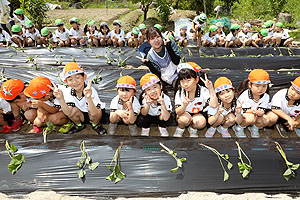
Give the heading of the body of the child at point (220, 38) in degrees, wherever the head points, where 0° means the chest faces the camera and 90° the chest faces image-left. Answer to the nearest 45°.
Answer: approximately 0°

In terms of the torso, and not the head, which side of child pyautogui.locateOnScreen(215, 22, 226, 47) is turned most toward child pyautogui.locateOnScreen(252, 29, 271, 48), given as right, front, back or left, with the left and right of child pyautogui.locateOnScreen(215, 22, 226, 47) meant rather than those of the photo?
left

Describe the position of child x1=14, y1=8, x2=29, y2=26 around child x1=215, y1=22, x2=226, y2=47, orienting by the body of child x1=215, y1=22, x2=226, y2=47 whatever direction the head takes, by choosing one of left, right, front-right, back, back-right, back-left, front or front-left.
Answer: right

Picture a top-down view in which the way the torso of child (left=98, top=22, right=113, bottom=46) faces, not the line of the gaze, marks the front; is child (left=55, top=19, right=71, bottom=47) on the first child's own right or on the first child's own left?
on the first child's own right

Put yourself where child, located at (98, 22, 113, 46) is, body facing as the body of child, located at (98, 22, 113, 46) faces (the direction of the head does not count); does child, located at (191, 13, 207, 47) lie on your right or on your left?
on your left

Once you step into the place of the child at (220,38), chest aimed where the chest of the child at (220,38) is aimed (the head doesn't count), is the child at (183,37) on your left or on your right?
on your right

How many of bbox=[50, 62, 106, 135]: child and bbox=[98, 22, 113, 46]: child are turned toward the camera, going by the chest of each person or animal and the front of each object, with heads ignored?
2

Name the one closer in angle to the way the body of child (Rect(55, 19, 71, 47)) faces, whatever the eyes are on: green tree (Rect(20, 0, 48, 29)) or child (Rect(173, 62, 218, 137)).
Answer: the child
